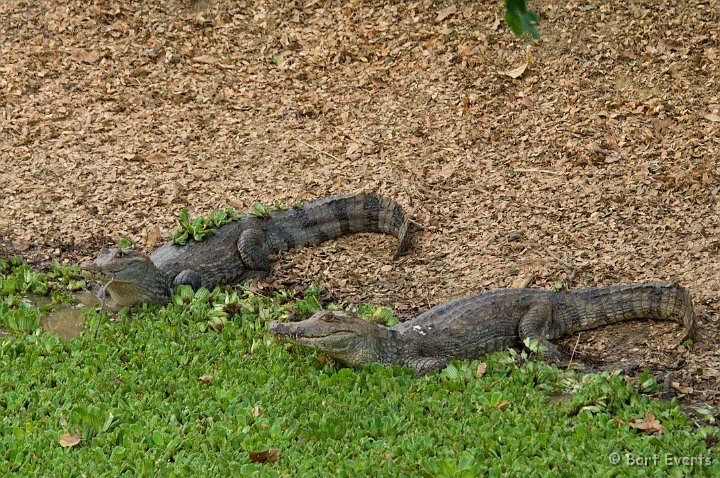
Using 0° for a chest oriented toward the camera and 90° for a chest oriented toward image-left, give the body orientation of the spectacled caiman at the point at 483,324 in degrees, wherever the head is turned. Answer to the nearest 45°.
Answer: approximately 90°

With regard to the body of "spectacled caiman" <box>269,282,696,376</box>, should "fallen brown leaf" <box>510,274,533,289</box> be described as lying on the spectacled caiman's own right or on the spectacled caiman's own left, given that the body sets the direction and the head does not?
on the spectacled caiman's own right

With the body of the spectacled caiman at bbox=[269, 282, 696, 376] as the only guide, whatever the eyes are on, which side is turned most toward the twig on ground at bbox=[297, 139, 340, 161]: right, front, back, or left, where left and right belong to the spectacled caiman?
right

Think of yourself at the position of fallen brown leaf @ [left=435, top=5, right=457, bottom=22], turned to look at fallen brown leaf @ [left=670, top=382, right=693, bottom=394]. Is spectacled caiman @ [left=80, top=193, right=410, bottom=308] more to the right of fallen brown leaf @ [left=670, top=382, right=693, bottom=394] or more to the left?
right

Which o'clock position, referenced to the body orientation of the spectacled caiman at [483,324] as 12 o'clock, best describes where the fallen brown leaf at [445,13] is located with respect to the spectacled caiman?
The fallen brown leaf is roughly at 3 o'clock from the spectacled caiman.

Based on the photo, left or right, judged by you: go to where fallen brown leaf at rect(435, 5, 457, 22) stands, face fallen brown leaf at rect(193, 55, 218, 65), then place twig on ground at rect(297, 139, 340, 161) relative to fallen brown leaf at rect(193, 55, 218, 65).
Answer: left

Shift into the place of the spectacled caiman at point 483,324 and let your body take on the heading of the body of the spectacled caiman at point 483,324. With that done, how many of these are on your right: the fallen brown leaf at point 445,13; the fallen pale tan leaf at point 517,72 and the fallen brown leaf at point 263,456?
2

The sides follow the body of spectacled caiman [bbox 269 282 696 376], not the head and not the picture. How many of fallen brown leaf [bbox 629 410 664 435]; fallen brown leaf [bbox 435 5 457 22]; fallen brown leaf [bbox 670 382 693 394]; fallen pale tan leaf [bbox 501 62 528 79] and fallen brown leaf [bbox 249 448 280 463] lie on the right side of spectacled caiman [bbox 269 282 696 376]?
2

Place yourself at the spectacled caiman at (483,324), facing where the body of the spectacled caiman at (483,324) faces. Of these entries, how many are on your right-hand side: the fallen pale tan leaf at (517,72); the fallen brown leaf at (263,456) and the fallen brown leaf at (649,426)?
1

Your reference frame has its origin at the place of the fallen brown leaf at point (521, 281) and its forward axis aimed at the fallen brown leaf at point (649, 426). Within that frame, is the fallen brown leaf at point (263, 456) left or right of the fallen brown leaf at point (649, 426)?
right

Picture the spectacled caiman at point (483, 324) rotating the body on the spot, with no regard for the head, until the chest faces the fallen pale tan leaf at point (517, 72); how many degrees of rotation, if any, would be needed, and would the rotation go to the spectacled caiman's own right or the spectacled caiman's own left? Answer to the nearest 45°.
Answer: approximately 90° to the spectacled caiman's own right

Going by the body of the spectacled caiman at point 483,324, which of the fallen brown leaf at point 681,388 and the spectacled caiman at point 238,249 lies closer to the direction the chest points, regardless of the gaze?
the spectacled caiman

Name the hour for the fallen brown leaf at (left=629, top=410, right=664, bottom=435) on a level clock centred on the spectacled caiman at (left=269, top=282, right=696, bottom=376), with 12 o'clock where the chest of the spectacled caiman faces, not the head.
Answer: The fallen brown leaf is roughly at 8 o'clock from the spectacled caiman.

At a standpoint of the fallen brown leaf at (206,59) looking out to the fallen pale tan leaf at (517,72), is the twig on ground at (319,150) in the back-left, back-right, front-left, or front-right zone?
front-right
